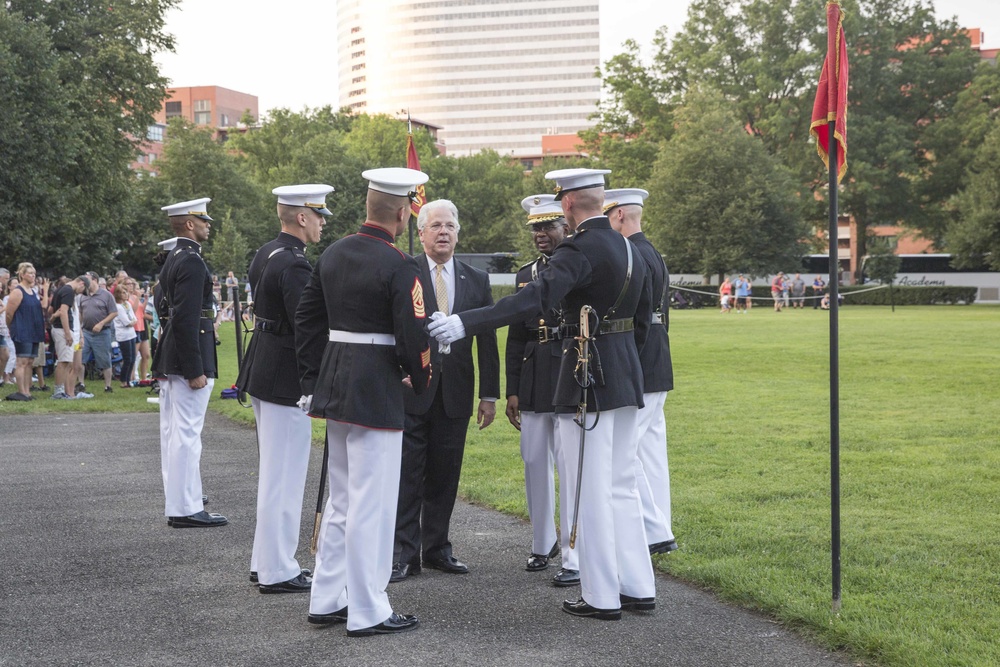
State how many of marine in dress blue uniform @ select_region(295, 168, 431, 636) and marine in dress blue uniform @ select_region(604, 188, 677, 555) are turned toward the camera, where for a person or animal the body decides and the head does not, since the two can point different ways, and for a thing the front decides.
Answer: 0

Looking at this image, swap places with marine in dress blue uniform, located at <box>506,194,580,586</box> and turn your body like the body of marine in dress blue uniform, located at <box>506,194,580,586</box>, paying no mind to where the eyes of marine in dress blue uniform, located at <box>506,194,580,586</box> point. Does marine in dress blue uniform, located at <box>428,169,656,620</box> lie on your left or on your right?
on your left

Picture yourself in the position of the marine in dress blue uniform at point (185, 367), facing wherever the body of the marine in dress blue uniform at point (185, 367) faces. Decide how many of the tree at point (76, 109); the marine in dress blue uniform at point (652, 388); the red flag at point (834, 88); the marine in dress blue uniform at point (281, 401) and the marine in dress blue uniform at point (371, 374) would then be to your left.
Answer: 1

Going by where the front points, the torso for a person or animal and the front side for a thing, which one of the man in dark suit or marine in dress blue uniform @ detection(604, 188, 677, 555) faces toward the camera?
the man in dark suit

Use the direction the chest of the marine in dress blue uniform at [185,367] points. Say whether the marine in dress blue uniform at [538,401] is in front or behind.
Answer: in front

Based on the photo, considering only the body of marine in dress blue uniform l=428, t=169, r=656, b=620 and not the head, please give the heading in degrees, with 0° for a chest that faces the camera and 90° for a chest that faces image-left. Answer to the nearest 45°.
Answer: approximately 135°

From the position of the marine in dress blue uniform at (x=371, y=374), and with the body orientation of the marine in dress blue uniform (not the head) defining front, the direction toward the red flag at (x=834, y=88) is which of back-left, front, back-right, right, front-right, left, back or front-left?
front-right

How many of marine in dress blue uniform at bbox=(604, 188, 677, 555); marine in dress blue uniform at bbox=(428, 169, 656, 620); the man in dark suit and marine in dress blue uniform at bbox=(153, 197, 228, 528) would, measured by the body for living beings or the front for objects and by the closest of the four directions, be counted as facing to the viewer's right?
1

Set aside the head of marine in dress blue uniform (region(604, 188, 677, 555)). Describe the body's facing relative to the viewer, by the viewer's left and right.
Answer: facing away from the viewer and to the left of the viewer

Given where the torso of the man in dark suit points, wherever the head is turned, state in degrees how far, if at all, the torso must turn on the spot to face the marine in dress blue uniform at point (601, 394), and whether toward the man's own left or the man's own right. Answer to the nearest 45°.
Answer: approximately 45° to the man's own left

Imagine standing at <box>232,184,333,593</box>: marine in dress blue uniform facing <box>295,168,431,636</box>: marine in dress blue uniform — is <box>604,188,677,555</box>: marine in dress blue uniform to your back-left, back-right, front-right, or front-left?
front-left

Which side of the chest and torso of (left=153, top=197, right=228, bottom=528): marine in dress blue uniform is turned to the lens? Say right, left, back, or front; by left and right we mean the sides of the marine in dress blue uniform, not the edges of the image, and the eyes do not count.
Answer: right

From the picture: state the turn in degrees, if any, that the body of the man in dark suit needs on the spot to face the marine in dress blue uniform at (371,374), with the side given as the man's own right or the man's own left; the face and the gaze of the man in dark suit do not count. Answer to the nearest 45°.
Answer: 0° — they already face them

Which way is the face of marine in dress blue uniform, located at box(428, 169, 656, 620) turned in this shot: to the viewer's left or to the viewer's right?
to the viewer's left

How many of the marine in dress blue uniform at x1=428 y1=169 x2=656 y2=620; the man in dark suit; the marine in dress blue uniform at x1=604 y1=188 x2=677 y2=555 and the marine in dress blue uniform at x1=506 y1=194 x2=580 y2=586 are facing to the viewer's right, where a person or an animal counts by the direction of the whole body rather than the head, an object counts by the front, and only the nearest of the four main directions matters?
0

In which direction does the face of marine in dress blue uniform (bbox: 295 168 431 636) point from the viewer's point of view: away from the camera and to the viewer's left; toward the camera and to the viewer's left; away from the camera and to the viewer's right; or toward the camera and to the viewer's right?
away from the camera and to the viewer's right

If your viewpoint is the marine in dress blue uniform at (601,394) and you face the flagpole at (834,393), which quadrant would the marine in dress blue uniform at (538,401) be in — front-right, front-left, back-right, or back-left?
back-left

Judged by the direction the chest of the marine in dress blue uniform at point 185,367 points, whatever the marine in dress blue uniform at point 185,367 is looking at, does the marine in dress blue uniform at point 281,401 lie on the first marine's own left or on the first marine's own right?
on the first marine's own right

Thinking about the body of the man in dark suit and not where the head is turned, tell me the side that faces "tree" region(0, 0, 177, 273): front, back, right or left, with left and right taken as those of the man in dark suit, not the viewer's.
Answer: back

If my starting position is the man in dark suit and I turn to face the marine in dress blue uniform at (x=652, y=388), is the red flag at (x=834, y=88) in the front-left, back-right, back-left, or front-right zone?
front-right
